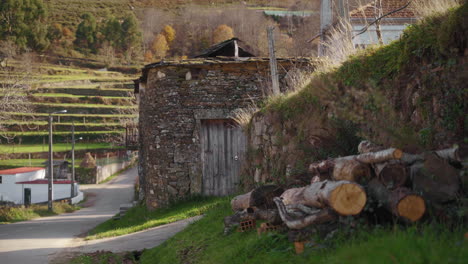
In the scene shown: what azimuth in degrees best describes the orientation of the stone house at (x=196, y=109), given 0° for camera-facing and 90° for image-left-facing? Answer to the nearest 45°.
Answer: approximately 0°
